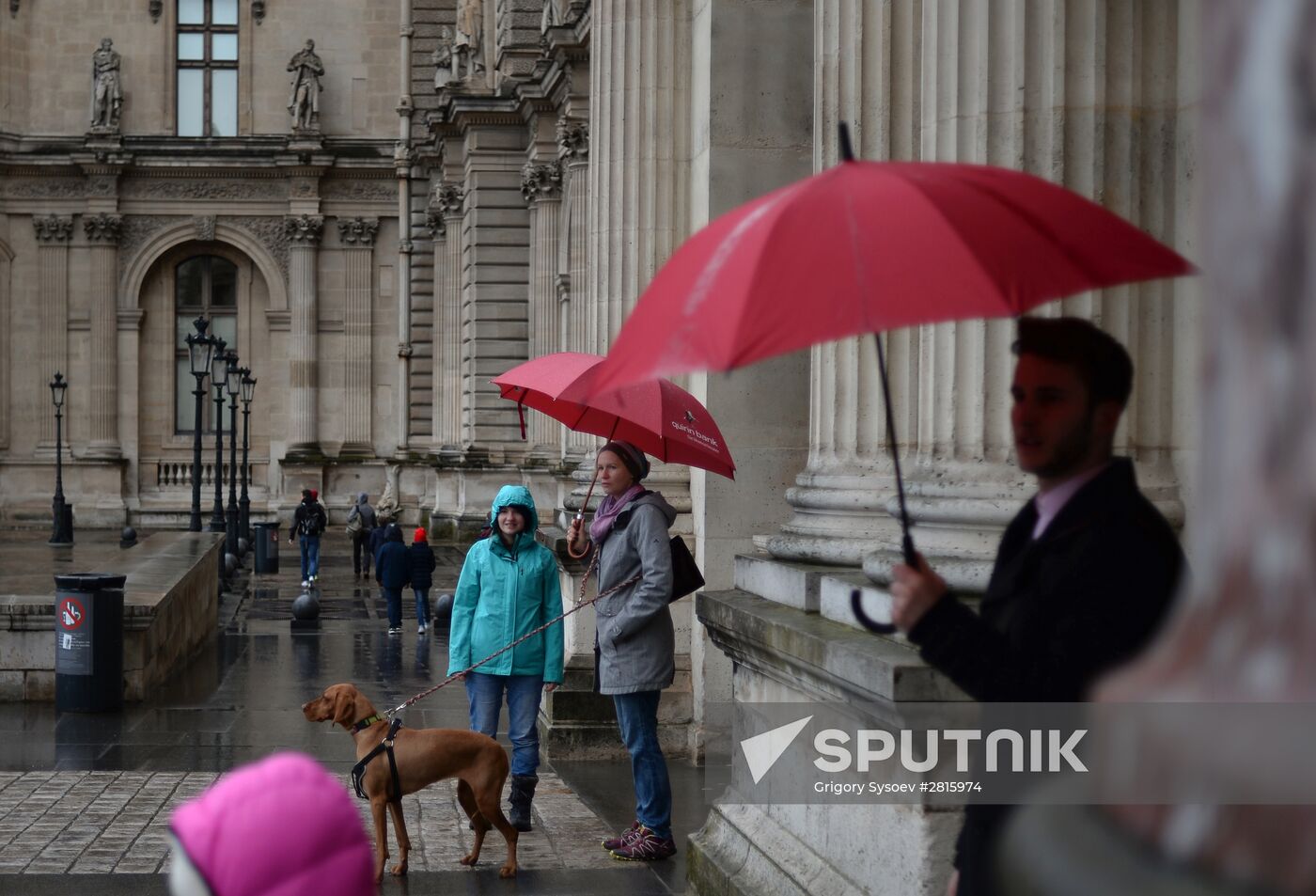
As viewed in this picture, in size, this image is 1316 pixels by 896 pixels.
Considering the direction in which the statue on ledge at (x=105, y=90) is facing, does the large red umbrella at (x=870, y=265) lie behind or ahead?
ahead

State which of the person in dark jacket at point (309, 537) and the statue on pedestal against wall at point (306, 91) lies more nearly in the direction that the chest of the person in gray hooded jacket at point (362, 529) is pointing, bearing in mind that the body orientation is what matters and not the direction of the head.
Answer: the statue on pedestal against wall

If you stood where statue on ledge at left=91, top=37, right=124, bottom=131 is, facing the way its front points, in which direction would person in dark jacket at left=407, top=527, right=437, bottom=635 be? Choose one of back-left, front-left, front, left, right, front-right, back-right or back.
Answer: front

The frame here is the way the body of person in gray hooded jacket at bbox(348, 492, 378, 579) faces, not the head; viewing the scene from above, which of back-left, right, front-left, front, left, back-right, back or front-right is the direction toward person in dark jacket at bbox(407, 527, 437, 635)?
back

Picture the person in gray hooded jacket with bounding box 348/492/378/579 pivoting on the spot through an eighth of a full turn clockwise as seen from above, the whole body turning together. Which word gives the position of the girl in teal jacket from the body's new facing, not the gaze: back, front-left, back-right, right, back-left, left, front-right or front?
back-right

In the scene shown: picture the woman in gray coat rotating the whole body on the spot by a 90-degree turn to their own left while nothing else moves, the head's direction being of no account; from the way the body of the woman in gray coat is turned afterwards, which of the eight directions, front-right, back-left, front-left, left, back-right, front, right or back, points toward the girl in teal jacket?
back-right

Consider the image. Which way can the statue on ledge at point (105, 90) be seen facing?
toward the camera

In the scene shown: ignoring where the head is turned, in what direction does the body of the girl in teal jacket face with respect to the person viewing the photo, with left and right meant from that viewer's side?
facing the viewer

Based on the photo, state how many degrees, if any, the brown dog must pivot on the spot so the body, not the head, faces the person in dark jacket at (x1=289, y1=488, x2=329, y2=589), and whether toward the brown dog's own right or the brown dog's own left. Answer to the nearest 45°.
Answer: approximately 90° to the brown dog's own right

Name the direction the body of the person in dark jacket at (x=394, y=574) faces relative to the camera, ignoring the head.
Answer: away from the camera

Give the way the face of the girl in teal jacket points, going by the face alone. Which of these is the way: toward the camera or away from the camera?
toward the camera
